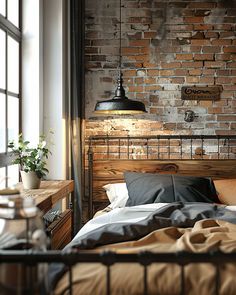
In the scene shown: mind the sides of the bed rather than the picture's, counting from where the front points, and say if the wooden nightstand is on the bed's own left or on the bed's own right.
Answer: on the bed's own right

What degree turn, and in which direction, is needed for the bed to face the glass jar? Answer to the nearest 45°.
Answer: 0° — it already faces it

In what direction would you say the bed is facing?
toward the camera

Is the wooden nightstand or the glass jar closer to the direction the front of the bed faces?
the glass jar

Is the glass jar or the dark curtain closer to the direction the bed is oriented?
the glass jar
